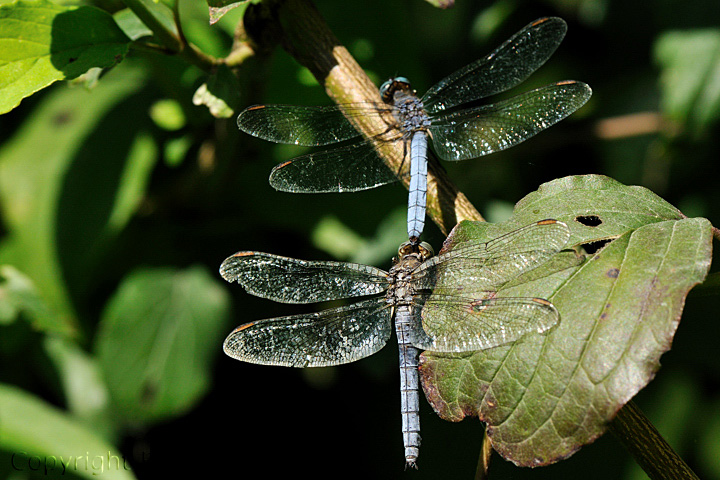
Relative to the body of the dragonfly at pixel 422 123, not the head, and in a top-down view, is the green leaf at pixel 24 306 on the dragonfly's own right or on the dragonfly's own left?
on the dragonfly's own left

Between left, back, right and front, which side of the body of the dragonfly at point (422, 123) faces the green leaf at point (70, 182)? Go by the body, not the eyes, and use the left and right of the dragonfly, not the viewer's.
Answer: left

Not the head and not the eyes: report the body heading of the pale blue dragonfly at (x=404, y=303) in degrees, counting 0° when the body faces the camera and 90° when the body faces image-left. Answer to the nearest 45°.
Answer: approximately 180°

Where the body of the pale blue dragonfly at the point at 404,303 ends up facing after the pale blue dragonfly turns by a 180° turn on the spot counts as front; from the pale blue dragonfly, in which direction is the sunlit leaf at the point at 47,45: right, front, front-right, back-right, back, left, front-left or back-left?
right

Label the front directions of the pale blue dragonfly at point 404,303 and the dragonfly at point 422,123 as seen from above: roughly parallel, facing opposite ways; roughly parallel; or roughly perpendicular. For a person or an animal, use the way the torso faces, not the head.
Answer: roughly parallel

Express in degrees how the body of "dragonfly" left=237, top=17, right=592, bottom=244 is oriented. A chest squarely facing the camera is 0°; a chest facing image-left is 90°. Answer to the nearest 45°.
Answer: approximately 180°

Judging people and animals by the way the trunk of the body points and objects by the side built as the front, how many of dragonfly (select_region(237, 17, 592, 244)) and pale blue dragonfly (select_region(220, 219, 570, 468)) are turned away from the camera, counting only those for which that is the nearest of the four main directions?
2
